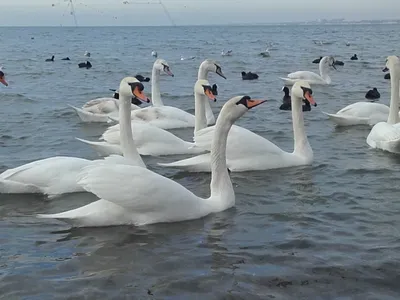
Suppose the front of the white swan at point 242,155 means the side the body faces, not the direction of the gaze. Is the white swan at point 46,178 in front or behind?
behind

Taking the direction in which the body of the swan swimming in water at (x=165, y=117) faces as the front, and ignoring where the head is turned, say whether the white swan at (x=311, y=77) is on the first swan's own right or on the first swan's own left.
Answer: on the first swan's own left

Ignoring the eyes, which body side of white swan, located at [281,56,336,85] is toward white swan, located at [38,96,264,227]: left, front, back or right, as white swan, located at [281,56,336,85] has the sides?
right

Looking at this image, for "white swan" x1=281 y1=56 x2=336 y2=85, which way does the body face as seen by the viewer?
to the viewer's right

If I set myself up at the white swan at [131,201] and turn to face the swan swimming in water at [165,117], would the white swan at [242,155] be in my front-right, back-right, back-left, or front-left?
front-right

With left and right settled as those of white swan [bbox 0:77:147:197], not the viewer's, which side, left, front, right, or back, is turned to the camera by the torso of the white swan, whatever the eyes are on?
right

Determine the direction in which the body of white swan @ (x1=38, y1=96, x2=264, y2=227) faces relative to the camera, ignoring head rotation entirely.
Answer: to the viewer's right

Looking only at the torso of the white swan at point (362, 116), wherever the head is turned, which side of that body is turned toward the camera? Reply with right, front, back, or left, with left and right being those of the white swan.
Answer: right

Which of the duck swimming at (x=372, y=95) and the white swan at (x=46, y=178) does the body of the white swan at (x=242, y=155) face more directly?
the duck swimming

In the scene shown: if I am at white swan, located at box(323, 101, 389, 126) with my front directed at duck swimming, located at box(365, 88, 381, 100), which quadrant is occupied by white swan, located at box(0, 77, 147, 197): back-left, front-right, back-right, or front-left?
back-left

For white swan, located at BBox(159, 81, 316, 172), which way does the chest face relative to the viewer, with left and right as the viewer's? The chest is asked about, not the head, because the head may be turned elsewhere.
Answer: facing to the right of the viewer

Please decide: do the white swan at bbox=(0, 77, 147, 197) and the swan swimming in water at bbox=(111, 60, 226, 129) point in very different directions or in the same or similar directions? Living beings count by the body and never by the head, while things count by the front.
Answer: same or similar directions

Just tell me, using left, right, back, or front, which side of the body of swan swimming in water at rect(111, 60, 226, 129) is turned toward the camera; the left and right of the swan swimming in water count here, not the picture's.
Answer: right
